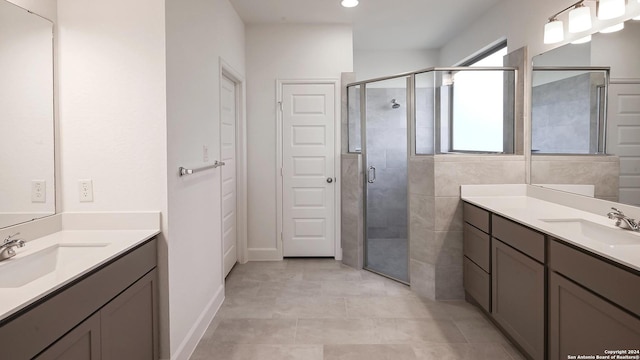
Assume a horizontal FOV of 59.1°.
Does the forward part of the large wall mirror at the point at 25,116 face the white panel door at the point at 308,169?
no

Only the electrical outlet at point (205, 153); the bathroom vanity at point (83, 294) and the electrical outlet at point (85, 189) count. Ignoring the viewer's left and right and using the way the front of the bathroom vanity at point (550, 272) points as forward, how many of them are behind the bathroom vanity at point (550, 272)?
0

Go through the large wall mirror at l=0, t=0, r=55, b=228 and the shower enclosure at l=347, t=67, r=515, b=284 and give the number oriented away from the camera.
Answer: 0

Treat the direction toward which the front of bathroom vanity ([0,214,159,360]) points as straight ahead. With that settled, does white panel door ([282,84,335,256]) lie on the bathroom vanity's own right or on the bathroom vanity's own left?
on the bathroom vanity's own left

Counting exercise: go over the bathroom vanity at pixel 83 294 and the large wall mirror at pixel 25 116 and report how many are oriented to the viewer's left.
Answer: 0

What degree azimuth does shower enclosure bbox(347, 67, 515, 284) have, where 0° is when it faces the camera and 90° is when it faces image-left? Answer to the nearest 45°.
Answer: approximately 45°

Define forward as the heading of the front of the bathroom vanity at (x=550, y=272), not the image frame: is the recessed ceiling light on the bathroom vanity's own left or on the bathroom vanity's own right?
on the bathroom vanity's own right

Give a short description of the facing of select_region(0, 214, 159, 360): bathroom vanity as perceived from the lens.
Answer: facing the viewer and to the right of the viewer

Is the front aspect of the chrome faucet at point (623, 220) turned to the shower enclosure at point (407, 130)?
no

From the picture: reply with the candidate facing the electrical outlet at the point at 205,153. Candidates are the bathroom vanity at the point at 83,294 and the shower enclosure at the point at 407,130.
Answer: the shower enclosure

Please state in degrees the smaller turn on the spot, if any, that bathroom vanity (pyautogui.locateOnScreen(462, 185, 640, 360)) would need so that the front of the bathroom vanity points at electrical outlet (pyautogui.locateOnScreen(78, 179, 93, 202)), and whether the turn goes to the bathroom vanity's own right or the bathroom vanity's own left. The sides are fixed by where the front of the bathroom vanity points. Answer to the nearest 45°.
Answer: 0° — it already faces it

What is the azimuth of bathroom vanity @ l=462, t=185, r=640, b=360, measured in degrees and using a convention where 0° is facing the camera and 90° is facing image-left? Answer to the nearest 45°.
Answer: approximately 45°
